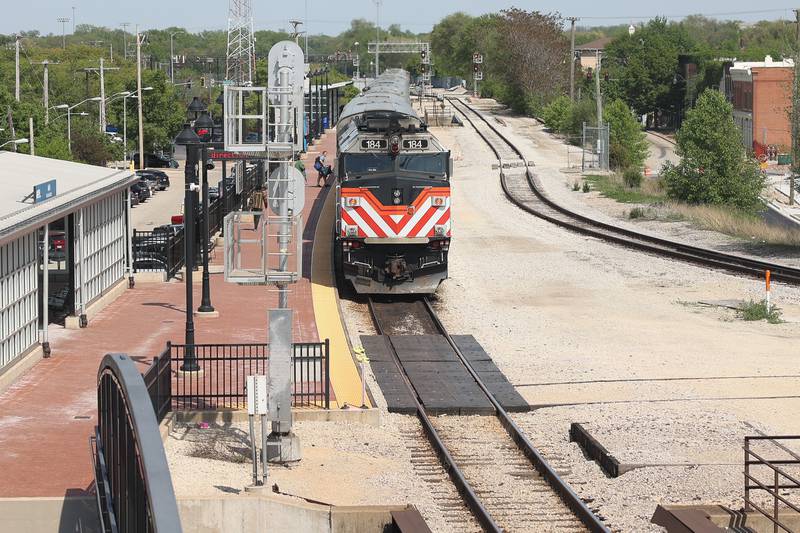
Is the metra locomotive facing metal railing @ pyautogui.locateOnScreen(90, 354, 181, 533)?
yes

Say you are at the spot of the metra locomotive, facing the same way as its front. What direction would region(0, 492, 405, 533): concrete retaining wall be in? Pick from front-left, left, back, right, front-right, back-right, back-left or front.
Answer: front

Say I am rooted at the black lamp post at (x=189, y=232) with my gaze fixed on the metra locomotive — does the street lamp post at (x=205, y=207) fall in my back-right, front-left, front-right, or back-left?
front-left

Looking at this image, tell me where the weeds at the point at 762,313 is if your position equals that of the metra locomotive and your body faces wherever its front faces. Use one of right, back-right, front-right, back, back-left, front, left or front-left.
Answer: left

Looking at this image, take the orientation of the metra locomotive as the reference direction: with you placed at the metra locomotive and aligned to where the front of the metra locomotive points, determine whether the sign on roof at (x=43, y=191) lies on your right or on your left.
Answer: on your right

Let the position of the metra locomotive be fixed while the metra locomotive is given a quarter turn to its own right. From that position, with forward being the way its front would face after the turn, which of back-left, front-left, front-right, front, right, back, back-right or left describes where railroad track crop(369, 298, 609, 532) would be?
left

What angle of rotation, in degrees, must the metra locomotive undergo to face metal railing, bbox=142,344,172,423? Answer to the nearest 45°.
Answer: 0° — it already faces it

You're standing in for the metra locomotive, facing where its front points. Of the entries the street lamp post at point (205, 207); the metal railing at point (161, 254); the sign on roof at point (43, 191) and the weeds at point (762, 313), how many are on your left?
1

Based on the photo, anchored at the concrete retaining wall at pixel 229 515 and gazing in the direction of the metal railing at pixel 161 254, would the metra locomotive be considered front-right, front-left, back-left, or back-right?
front-right

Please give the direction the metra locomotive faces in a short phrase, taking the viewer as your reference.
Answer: facing the viewer

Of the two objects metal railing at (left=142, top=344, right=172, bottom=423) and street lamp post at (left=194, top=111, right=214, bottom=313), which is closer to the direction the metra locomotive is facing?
the metal railing
